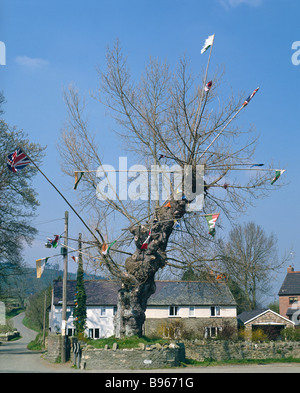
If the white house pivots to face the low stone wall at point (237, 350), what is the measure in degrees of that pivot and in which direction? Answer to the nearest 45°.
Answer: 0° — it already faces it

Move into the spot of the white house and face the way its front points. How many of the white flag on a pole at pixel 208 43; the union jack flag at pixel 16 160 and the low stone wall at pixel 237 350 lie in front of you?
3

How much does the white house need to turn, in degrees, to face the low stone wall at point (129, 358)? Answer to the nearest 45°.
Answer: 0° — it already faces it

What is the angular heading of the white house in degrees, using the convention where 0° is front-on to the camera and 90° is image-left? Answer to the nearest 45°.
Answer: approximately 0°

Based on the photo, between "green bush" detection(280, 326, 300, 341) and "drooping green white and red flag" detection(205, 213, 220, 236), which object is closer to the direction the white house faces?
the drooping green white and red flag

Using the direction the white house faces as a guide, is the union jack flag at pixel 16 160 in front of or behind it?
in front

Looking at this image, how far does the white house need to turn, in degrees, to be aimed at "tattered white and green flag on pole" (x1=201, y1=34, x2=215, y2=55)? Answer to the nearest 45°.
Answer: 0° — it already faces it
